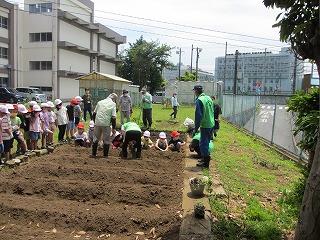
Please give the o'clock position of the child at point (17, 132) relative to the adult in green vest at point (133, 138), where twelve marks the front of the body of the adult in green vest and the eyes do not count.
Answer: The child is roughly at 9 o'clock from the adult in green vest.

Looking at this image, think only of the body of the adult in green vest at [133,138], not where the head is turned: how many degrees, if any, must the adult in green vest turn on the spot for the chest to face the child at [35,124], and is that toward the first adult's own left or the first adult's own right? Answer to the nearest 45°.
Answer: approximately 90° to the first adult's own left

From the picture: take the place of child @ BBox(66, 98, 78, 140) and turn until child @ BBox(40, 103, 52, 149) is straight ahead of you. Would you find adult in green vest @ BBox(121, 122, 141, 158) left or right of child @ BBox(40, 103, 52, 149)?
left

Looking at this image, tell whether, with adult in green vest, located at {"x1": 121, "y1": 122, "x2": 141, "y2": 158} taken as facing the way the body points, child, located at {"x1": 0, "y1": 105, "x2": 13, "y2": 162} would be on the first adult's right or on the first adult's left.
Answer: on the first adult's left

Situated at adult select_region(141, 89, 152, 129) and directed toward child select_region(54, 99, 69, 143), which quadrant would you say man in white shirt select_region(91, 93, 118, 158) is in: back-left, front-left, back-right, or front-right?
front-left

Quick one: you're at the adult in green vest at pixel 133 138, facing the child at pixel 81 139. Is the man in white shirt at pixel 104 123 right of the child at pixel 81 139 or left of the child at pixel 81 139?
left

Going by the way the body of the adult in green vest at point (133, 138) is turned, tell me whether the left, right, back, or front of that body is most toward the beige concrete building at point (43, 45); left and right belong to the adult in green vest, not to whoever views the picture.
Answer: front

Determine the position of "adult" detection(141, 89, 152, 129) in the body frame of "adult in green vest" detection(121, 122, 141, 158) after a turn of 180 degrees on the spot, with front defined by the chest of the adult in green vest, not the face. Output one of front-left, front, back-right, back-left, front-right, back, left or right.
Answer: back

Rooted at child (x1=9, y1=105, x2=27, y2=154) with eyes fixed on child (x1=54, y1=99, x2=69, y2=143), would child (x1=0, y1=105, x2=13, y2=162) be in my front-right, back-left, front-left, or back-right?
back-right

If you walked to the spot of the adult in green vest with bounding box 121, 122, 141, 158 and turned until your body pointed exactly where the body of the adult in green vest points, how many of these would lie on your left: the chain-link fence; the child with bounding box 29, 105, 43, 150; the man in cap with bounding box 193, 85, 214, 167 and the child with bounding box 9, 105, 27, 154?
2

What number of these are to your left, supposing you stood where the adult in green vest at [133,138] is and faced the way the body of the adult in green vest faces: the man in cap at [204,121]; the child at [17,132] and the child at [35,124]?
2

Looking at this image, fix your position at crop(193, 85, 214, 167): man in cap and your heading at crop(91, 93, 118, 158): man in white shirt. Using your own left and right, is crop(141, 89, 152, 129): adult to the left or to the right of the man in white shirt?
right

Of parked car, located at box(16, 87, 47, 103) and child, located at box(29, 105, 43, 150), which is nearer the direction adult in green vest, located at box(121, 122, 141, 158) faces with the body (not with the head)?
the parked car

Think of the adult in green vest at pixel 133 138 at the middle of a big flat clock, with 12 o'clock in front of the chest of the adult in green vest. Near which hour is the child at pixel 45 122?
The child is roughly at 10 o'clock from the adult in green vest.

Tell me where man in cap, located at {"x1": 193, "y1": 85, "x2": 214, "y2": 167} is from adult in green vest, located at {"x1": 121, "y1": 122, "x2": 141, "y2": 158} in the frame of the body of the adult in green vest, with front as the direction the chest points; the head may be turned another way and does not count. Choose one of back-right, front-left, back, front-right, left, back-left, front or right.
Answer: back-right

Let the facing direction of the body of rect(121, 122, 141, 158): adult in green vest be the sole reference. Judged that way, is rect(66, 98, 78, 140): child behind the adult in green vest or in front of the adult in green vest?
in front

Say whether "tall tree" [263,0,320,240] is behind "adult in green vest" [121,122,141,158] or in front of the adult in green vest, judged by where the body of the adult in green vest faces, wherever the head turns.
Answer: behind

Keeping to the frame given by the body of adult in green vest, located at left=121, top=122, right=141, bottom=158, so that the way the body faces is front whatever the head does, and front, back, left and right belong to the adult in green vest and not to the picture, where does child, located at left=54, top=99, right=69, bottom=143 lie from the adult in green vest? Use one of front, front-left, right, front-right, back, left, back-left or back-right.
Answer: front-left

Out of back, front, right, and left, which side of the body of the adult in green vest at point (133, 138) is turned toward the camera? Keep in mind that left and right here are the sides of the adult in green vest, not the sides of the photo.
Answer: back
